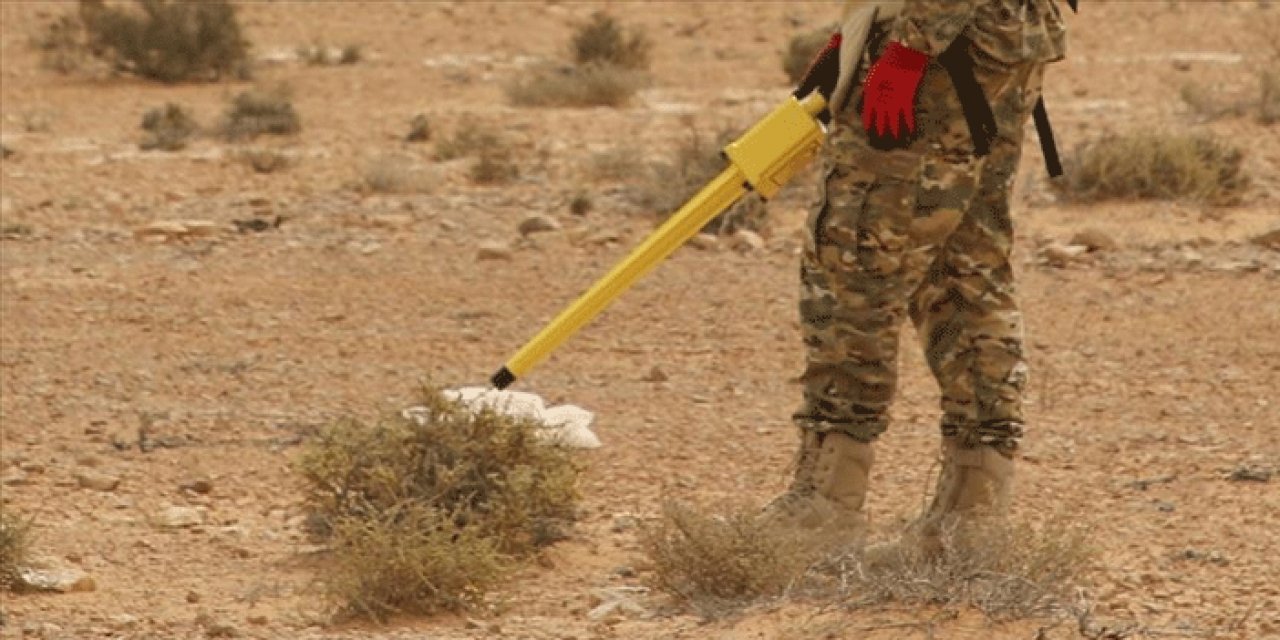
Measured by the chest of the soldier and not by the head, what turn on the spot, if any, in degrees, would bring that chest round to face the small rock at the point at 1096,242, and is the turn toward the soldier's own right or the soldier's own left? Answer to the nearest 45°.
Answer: approximately 135° to the soldier's own right

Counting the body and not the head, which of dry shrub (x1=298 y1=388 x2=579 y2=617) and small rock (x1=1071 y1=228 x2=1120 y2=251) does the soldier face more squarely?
the dry shrub

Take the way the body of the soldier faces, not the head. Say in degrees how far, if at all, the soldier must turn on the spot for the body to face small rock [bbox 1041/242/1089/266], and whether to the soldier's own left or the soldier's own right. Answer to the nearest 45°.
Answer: approximately 135° to the soldier's own right

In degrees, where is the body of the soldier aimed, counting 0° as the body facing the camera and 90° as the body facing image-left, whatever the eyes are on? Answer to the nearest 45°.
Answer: approximately 45°

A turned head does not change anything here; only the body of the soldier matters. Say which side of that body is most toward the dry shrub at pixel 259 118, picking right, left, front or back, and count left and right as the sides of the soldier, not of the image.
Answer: right

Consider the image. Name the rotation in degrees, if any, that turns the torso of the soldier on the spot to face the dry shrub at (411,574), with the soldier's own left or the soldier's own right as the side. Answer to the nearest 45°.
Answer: approximately 45° to the soldier's own right

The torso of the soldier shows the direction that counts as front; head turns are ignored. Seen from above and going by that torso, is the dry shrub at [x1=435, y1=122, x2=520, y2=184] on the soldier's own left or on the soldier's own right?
on the soldier's own right

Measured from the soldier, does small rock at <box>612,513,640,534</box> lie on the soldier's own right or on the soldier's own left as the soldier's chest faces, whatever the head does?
on the soldier's own right

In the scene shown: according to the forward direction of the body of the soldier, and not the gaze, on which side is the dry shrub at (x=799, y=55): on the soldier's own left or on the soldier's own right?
on the soldier's own right

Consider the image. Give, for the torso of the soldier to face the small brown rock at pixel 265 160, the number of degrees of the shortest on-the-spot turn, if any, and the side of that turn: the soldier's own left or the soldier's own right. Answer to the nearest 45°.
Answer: approximately 90° to the soldier's own right
